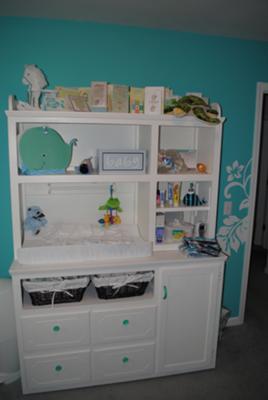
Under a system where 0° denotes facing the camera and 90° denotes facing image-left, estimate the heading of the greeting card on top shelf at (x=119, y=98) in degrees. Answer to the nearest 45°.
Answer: approximately 0°
